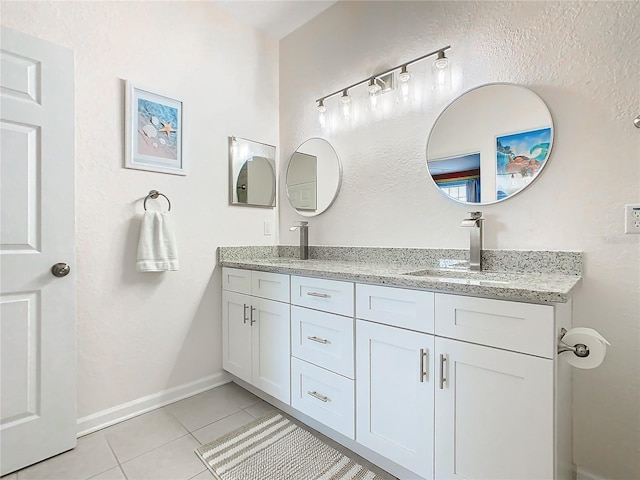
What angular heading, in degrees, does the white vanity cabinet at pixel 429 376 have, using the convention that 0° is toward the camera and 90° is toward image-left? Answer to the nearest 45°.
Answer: approximately 45°

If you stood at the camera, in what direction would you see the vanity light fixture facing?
facing the viewer and to the left of the viewer

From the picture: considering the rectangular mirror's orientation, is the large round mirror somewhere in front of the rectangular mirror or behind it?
in front

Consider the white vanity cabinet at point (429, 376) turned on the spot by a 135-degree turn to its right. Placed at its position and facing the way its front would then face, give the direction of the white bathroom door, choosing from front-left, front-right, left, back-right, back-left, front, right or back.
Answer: left

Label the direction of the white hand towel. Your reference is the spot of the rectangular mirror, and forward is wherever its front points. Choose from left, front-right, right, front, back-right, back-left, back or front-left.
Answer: right

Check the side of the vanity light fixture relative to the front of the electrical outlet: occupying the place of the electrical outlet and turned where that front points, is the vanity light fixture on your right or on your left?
on your right

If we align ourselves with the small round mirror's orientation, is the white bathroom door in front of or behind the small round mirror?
in front

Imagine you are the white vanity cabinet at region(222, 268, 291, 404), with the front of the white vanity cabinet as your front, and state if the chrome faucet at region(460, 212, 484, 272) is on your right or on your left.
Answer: on your left

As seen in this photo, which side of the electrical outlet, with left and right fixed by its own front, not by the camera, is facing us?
front

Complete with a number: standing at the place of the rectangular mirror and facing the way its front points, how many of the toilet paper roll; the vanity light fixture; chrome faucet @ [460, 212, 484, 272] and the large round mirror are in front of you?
4

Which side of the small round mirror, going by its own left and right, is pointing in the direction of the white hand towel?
front
